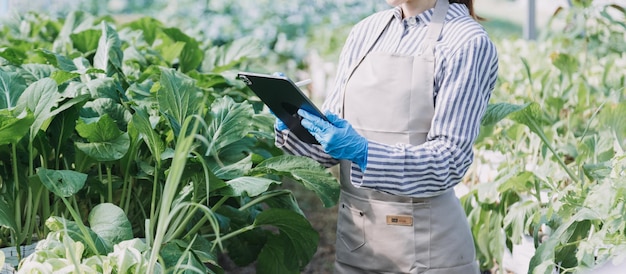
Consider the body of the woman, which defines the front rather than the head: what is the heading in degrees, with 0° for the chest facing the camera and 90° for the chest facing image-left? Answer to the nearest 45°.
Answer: approximately 45°
